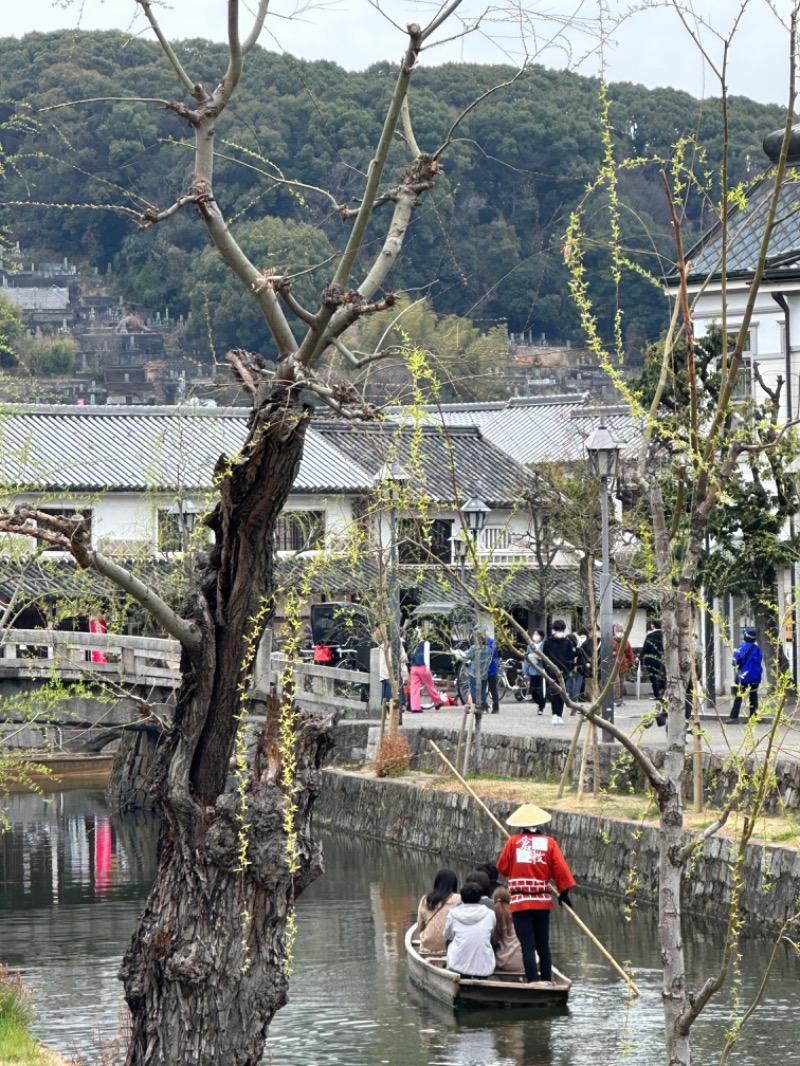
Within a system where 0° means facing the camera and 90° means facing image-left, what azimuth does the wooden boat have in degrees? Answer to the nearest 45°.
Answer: approximately 135°

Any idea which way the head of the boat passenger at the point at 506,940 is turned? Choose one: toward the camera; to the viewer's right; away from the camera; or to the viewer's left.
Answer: away from the camera

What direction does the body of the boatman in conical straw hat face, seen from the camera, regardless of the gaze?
away from the camera

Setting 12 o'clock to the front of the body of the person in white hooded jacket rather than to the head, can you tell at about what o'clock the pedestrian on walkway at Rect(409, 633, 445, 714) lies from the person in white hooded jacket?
The pedestrian on walkway is roughly at 12 o'clock from the person in white hooded jacket.

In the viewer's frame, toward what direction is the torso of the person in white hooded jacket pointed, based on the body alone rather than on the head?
away from the camera

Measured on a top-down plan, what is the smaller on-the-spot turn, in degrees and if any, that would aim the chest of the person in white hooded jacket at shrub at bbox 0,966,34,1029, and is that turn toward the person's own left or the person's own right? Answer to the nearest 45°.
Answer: approximately 135° to the person's own left

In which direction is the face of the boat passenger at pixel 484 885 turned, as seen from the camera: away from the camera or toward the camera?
away from the camera

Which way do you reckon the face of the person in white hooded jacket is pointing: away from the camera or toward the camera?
away from the camera

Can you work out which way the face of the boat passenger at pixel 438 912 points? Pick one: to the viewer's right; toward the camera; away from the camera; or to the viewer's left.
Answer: away from the camera
